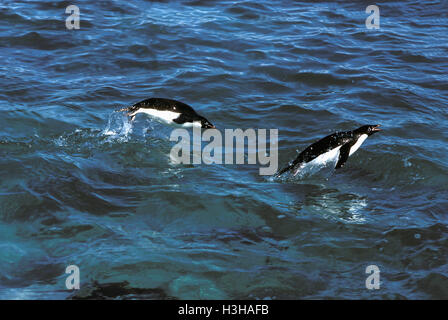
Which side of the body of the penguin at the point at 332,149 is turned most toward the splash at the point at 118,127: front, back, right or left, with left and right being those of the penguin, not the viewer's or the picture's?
back

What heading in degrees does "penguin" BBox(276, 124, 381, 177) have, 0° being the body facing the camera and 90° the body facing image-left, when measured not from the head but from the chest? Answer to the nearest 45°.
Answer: approximately 270°

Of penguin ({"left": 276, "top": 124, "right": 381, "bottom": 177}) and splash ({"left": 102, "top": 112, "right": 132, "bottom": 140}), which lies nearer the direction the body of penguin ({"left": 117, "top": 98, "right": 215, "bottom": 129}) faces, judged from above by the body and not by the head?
the penguin

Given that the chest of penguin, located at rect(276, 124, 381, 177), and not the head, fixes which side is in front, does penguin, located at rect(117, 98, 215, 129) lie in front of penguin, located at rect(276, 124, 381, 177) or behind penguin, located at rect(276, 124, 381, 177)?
behind

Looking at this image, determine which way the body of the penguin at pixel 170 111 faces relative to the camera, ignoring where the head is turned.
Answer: to the viewer's right
